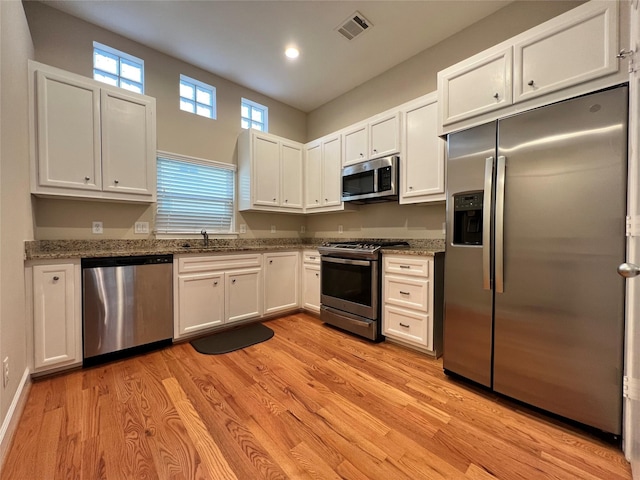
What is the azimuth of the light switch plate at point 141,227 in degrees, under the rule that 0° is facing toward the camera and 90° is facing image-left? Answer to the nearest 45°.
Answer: approximately 0°

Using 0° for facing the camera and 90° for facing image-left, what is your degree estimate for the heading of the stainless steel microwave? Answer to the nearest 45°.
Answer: approximately 45°

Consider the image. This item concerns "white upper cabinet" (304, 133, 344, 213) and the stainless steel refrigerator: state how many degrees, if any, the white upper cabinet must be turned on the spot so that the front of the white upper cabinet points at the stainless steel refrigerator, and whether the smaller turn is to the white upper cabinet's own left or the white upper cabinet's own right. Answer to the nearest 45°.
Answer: approximately 90° to the white upper cabinet's own left

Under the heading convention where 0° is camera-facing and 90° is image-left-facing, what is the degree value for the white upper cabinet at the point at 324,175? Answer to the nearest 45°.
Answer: approximately 45°
